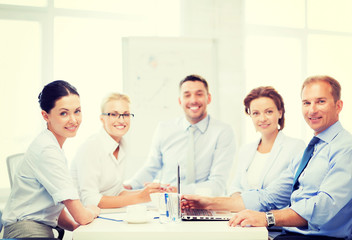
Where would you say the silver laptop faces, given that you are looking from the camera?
facing to the right of the viewer

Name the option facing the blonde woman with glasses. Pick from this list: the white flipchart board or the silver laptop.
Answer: the white flipchart board

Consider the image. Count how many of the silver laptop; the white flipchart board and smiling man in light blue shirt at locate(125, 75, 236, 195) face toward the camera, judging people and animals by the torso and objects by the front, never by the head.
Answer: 2

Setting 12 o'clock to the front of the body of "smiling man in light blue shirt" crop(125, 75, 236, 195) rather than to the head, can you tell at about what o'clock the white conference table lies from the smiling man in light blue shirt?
The white conference table is roughly at 12 o'clock from the smiling man in light blue shirt.

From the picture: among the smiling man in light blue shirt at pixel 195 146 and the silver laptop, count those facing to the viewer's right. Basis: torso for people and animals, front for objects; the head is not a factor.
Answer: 1

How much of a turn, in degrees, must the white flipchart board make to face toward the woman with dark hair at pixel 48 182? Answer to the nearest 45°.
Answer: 0° — it already faces them

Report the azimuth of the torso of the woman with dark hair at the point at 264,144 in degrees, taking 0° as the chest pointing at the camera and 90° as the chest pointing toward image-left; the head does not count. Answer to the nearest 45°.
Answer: approximately 45°

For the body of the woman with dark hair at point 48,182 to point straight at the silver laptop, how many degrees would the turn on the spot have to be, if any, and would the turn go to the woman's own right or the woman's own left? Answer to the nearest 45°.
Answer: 0° — they already face it

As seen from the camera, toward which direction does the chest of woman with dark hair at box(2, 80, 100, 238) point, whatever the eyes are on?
to the viewer's right

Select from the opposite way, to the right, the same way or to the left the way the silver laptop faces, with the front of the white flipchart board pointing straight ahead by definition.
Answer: to the left

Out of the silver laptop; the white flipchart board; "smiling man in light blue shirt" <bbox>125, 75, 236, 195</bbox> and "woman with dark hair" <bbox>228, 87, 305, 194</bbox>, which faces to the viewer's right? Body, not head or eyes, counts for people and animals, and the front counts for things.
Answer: the silver laptop
